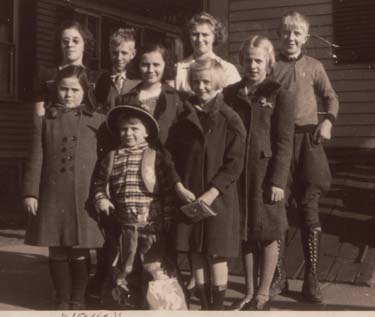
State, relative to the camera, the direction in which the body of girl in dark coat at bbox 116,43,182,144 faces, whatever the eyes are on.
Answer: toward the camera

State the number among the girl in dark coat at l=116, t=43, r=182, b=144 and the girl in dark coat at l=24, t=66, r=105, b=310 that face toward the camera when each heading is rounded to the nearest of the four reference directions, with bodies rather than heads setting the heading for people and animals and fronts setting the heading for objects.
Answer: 2

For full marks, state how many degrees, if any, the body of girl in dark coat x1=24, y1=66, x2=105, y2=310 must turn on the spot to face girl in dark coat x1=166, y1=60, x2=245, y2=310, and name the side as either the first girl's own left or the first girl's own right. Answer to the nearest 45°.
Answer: approximately 45° to the first girl's own left

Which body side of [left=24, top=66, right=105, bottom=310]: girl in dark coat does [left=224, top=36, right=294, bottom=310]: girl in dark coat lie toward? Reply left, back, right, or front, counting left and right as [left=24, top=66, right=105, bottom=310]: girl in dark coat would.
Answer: left

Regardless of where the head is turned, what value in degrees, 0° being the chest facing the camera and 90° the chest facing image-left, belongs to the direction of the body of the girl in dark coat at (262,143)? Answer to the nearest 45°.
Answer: approximately 45°

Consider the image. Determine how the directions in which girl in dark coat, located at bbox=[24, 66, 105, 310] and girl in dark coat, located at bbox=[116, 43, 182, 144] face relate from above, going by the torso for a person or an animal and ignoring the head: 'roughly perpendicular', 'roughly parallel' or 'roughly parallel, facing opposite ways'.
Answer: roughly parallel
